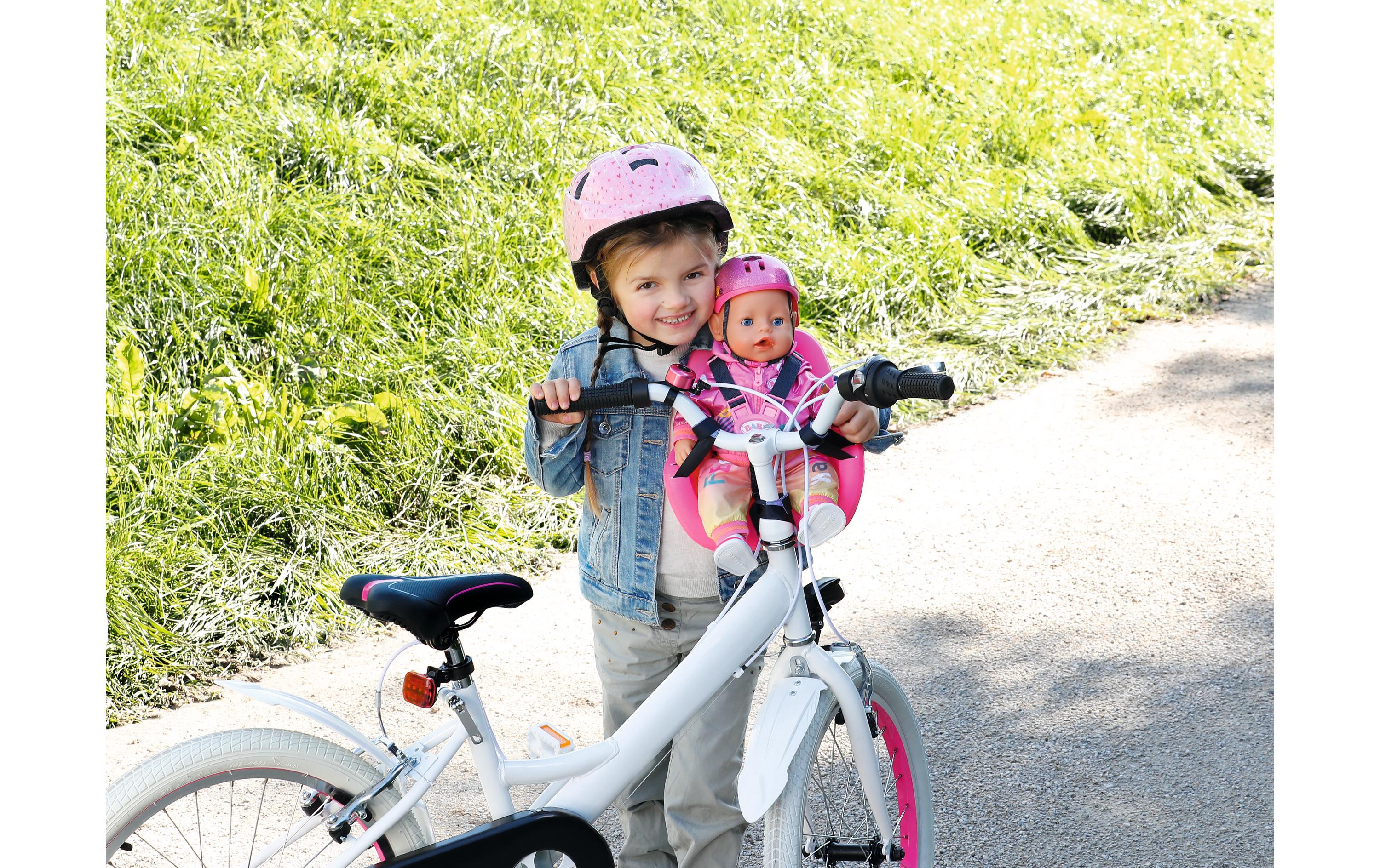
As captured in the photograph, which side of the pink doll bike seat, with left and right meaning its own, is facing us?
front

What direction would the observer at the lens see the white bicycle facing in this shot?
facing away from the viewer and to the right of the viewer

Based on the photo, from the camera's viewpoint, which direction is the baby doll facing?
toward the camera
